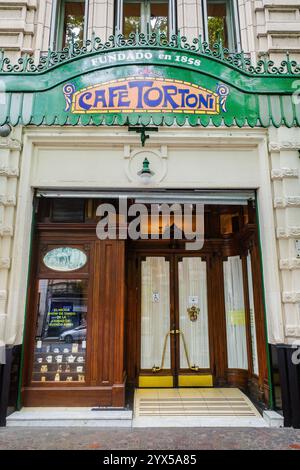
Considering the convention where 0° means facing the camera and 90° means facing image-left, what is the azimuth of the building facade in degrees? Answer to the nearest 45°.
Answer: approximately 0°
